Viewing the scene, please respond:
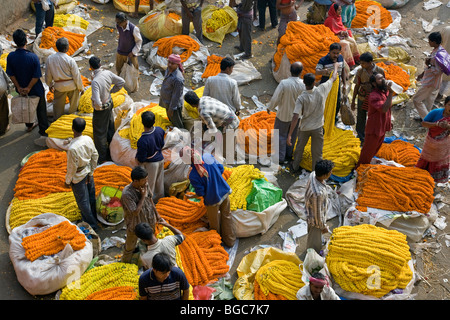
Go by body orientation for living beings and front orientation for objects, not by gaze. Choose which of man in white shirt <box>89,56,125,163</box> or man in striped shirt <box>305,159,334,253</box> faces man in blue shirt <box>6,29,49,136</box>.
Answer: the man in white shirt

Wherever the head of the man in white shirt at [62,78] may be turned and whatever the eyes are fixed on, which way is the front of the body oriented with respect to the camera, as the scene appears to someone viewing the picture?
away from the camera

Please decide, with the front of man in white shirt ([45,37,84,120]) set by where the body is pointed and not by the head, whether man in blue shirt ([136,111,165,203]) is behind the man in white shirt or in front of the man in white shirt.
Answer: behind

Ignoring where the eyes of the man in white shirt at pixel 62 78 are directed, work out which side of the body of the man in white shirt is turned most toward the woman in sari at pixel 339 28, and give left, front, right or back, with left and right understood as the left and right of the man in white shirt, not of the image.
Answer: right

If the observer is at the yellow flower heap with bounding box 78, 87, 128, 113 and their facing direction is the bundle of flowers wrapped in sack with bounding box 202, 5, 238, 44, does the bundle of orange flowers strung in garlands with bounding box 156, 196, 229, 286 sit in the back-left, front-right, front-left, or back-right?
back-right

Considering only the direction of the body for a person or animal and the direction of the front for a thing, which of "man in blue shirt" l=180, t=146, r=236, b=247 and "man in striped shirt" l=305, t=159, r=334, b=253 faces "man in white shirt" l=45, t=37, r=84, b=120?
the man in blue shirt

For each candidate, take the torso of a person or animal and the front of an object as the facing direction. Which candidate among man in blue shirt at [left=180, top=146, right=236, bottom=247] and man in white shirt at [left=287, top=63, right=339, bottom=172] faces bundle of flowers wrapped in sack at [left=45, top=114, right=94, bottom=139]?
the man in blue shirt

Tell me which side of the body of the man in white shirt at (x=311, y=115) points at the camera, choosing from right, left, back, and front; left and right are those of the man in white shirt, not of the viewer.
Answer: back
